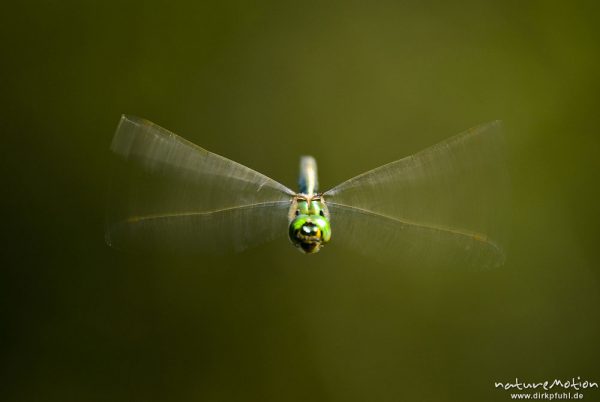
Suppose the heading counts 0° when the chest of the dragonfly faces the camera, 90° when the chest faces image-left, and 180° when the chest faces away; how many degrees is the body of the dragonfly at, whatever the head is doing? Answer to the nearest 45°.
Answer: approximately 0°
